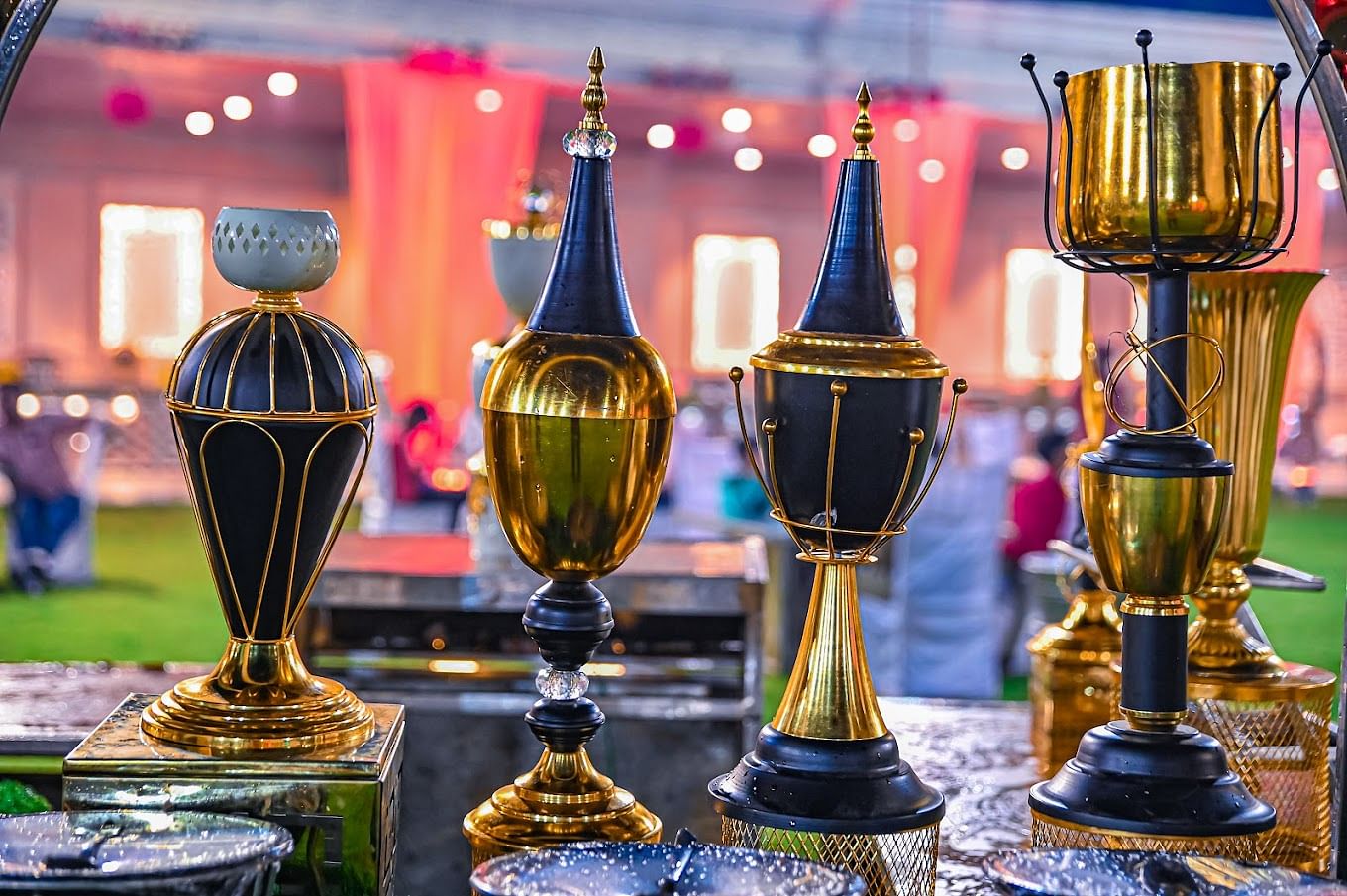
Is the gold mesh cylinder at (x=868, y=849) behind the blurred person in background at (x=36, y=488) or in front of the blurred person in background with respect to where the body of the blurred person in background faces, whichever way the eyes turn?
in front

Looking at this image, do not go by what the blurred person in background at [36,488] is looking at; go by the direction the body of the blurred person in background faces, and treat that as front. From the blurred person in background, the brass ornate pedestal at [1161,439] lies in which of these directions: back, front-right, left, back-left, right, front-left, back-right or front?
front

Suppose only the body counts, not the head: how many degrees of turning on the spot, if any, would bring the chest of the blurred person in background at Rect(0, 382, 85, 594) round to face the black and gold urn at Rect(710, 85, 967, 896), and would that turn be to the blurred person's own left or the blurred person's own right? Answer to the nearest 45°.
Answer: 0° — they already face it

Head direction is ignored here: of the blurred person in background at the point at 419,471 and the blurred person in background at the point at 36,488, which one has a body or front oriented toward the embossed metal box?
the blurred person in background at the point at 36,488

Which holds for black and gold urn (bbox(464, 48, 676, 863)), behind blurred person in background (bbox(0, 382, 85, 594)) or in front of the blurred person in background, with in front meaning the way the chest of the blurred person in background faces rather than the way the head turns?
in front

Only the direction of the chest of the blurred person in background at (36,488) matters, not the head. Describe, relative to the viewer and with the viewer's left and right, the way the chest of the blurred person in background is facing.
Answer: facing the viewer
